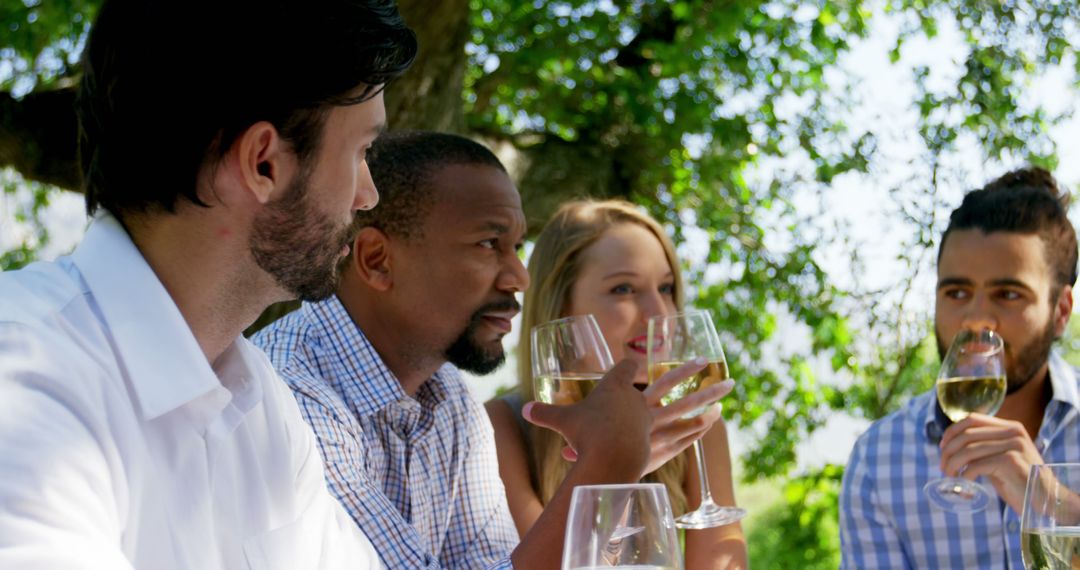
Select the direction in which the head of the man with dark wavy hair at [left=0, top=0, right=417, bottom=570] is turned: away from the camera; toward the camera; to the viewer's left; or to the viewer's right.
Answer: to the viewer's right

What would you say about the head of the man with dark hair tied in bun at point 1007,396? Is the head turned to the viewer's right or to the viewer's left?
to the viewer's left

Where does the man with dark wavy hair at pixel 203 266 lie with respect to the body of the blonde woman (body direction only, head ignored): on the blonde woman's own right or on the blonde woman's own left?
on the blonde woman's own right

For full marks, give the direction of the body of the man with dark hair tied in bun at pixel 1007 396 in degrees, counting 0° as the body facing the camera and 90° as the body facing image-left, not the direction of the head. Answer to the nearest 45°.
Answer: approximately 45°

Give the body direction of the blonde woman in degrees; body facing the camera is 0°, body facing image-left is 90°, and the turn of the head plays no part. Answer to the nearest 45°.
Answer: approximately 315°
